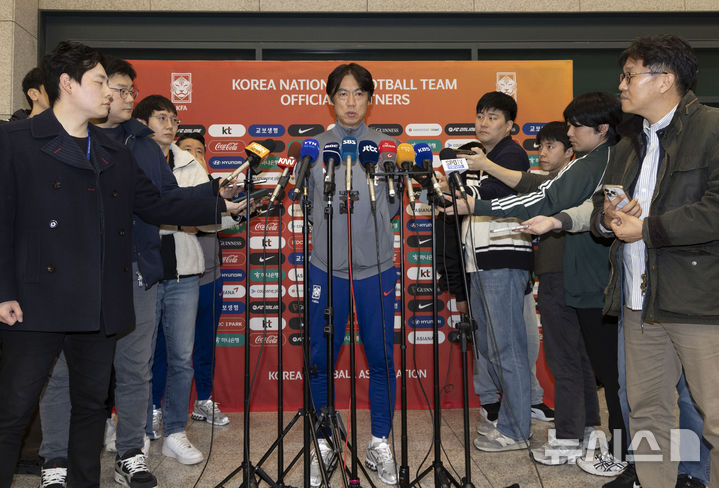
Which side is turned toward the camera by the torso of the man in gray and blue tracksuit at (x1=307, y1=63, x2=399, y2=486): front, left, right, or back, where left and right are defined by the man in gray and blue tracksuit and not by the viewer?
front

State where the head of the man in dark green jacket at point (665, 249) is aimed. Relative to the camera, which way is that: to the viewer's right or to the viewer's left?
to the viewer's left

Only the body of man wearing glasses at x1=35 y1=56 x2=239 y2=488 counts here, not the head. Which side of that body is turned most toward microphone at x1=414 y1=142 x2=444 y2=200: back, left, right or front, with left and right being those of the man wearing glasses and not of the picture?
front

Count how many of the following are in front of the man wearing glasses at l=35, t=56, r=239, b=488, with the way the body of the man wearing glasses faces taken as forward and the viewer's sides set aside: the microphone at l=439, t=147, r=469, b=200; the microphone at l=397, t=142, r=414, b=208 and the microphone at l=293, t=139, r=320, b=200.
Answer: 3

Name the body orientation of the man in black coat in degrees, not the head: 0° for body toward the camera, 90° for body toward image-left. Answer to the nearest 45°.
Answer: approximately 315°

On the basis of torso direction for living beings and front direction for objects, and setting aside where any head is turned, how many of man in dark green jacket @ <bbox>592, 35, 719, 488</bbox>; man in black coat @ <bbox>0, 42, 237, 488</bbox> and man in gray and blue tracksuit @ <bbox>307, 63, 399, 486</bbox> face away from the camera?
0

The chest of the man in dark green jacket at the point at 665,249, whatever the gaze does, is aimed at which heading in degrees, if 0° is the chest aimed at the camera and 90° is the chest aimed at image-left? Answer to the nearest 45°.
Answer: approximately 45°

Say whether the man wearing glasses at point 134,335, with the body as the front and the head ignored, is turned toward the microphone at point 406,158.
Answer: yes

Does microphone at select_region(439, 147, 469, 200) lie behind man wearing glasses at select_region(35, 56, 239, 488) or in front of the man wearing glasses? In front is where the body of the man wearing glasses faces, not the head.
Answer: in front

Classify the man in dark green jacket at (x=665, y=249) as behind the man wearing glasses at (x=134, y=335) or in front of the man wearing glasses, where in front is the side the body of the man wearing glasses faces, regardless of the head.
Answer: in front

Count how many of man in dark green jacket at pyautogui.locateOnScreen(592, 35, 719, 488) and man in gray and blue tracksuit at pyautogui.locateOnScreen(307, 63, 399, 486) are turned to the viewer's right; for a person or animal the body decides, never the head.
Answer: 0

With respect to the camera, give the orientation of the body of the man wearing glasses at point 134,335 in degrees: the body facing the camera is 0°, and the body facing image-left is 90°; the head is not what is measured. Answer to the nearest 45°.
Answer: approximately 315°

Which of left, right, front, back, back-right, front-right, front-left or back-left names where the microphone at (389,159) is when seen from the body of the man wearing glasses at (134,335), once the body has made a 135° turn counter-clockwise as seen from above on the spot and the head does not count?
back-right

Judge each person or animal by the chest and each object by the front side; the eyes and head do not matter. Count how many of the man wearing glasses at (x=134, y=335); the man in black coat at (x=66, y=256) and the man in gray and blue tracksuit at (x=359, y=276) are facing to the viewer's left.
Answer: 0

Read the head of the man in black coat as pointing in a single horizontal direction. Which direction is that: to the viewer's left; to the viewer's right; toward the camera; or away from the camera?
to the viewer's right
